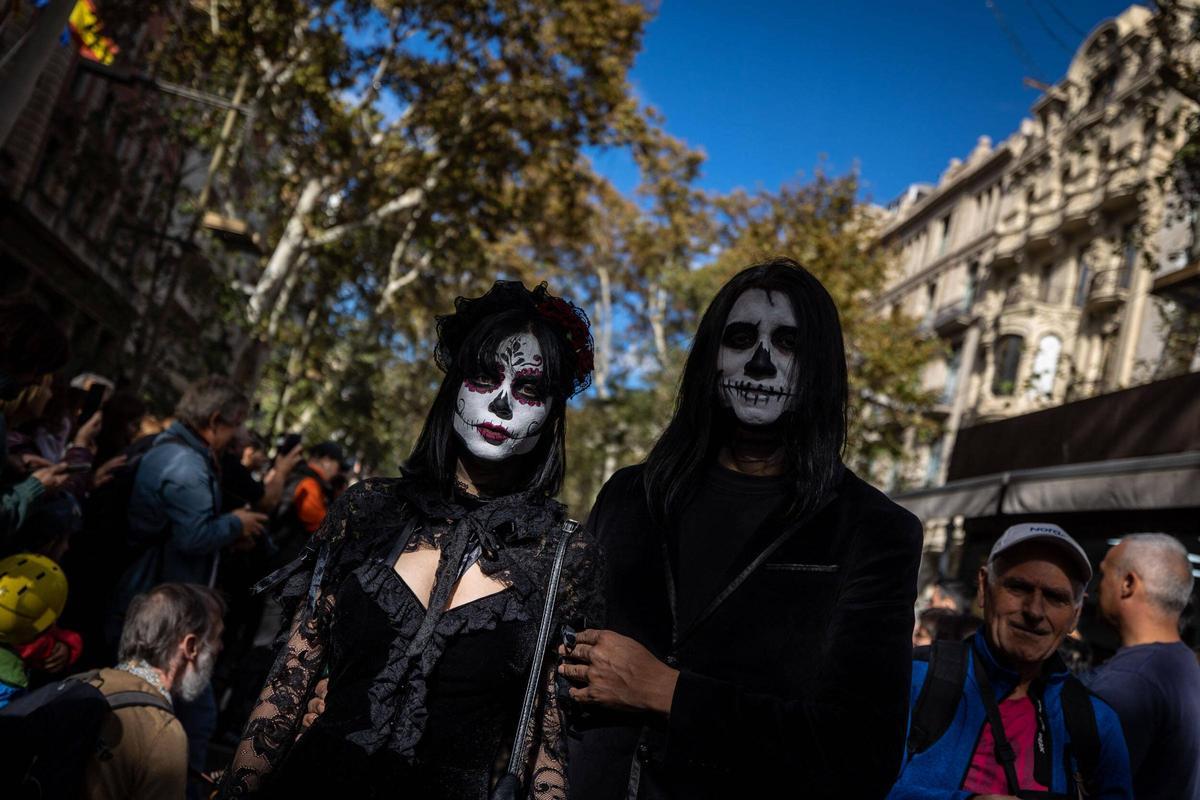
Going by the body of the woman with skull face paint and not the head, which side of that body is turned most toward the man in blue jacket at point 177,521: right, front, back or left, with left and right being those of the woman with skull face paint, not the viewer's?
back

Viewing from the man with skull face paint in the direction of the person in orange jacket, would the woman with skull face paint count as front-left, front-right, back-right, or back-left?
front-left

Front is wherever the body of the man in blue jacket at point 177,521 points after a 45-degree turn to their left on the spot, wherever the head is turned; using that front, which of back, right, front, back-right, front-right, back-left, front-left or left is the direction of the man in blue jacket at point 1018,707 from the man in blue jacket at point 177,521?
right

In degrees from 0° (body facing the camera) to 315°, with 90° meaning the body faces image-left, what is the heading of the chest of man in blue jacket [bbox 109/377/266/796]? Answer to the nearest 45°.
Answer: approximately 270°

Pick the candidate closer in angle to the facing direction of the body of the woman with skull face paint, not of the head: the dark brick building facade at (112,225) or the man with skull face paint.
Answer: the man with skull face paint

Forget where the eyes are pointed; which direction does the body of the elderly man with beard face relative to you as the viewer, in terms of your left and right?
facing away from the viewer and to the right of the viewer

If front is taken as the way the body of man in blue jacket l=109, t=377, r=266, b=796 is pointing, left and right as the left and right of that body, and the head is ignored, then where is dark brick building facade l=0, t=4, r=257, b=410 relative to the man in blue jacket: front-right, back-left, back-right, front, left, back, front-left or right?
left

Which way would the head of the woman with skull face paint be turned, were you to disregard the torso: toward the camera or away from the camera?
toward the camera

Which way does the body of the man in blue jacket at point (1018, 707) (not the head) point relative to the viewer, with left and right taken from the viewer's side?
facing the viewer

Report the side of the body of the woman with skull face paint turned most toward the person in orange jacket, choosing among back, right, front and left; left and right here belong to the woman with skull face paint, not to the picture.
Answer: back

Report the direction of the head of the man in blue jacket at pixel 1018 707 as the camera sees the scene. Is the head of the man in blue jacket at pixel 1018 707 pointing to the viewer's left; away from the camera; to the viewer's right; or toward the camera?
toward the camera

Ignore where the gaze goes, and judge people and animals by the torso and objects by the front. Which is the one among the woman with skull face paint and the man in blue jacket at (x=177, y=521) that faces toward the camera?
the woman with skull face paint

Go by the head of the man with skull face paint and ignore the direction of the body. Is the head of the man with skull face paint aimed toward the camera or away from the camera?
toward the camera
